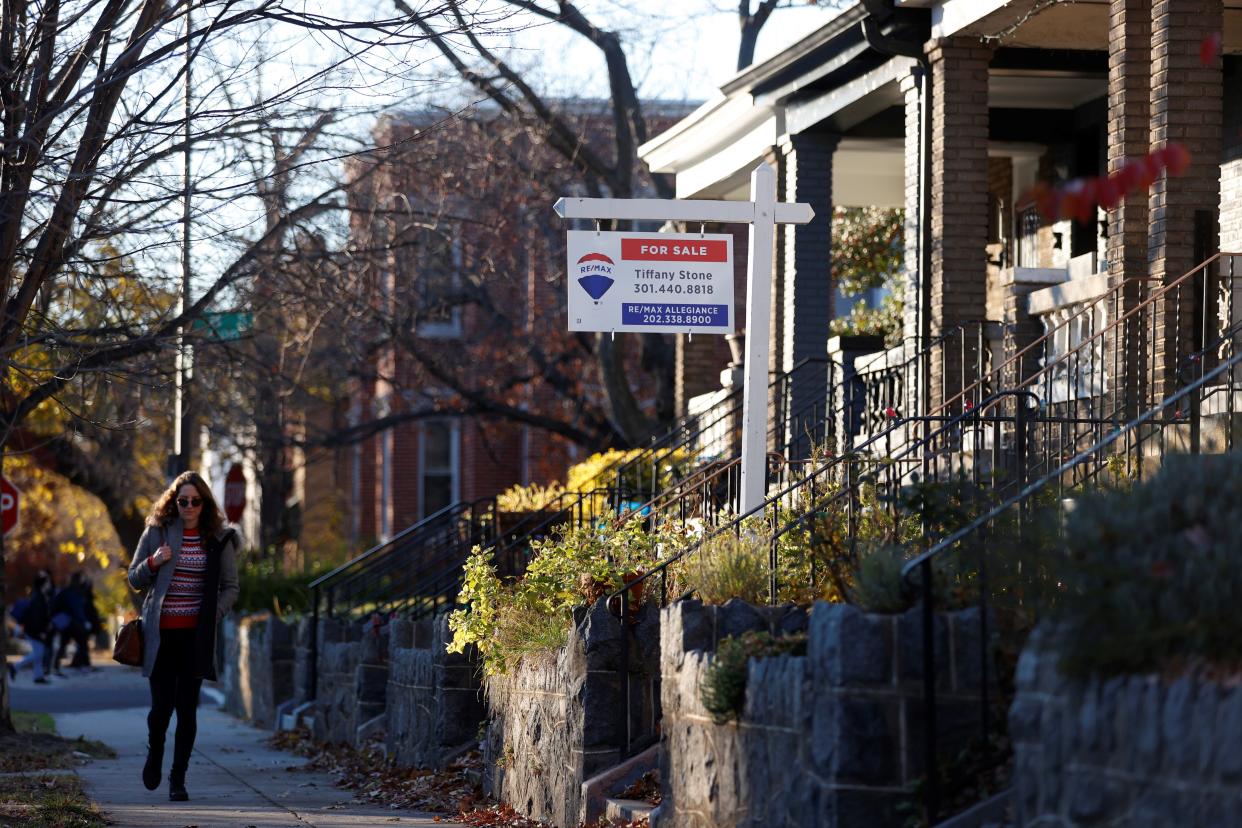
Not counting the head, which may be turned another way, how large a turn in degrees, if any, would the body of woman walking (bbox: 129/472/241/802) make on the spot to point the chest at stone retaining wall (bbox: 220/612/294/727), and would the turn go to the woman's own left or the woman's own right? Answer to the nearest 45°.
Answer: approximately 180°

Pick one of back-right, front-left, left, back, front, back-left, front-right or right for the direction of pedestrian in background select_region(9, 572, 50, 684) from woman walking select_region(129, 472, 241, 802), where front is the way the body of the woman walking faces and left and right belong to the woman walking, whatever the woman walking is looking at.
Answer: back

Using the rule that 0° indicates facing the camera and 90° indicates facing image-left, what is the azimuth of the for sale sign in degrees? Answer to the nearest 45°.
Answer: approximately 0°

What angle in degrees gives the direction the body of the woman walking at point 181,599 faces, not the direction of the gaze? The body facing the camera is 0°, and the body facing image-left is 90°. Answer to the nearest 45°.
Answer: approximately 0°

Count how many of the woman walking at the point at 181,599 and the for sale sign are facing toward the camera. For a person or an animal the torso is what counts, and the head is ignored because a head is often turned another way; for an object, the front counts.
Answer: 2

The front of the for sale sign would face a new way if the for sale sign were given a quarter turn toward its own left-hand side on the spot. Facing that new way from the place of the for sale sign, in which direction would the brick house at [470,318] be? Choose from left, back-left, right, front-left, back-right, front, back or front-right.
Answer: left

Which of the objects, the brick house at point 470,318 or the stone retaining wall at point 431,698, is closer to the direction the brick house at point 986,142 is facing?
the stone retaining wall

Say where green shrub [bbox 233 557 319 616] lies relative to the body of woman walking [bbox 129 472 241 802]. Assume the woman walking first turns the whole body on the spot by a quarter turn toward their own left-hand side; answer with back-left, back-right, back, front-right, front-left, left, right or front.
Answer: left
